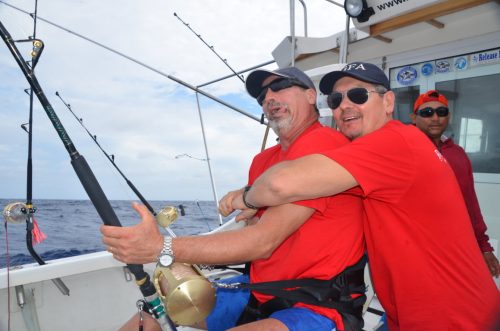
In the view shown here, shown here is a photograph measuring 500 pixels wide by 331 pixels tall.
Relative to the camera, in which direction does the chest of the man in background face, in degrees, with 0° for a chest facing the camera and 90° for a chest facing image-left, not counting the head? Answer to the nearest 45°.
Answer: approximately 0°

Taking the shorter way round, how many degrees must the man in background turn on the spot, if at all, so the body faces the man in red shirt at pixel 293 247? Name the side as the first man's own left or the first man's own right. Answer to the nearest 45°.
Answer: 0° — they already face them

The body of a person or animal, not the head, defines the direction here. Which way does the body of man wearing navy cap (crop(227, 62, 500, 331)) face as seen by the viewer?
to the viewer's left

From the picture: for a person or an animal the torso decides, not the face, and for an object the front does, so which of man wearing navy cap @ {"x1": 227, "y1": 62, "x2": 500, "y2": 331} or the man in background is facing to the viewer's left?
the man wearing navy cap

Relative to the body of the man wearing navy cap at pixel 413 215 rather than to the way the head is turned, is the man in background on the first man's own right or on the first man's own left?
on the first man's own right

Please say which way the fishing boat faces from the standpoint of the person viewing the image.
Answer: facing away from the viewer and to the right of the viewer

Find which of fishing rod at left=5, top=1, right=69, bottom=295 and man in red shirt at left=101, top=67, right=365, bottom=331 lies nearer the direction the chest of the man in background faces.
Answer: the man in red shirt

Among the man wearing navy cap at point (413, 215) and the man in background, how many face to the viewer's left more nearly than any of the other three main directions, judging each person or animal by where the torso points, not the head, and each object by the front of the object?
1

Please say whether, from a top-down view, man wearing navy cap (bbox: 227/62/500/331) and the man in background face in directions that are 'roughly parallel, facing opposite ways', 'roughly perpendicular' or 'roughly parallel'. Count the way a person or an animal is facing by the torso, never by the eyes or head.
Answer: roughly perpendicular
